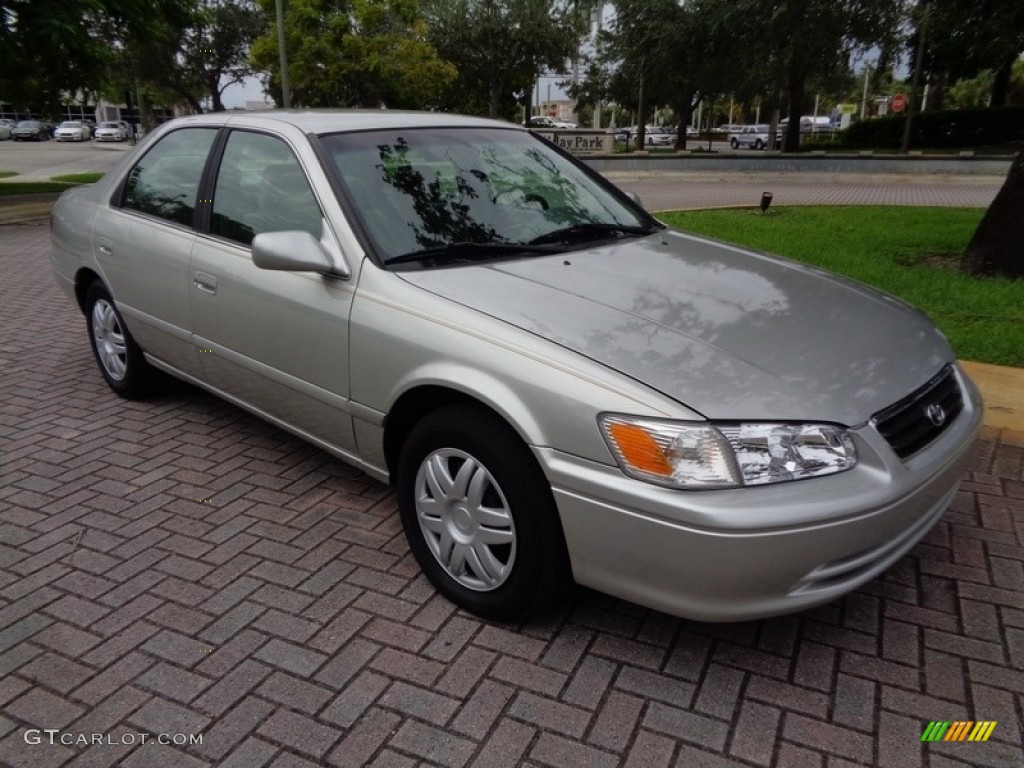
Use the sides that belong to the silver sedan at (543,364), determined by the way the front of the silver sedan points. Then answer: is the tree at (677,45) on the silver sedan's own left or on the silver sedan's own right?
on the silver sedan's own left

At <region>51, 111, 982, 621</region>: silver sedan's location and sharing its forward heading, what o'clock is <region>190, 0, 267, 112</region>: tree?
The tree is roughly at 7 o'clock from the silver sedan.

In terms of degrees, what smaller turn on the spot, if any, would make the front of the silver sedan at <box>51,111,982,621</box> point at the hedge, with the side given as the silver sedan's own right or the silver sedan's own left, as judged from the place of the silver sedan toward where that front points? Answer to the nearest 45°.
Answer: approximately 90° to the silver sedan's own left

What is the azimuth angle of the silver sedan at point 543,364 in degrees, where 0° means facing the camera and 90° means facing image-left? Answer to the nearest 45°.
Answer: approximately 315°

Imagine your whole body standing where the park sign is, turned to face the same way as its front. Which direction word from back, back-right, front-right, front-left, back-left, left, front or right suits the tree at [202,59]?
right

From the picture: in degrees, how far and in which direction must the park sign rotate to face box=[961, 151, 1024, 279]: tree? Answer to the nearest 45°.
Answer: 0° — it already faces it

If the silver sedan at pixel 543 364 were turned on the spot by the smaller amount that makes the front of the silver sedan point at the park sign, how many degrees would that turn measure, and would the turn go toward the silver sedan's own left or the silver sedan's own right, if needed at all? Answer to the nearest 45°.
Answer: approximately 135° to the silver sedan's own left

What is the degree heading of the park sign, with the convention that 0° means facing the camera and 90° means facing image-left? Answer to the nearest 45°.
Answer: approximately 0°

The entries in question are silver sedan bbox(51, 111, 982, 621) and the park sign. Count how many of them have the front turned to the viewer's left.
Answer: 0

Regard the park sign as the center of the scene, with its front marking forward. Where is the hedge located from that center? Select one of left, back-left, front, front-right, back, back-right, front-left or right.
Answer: left
